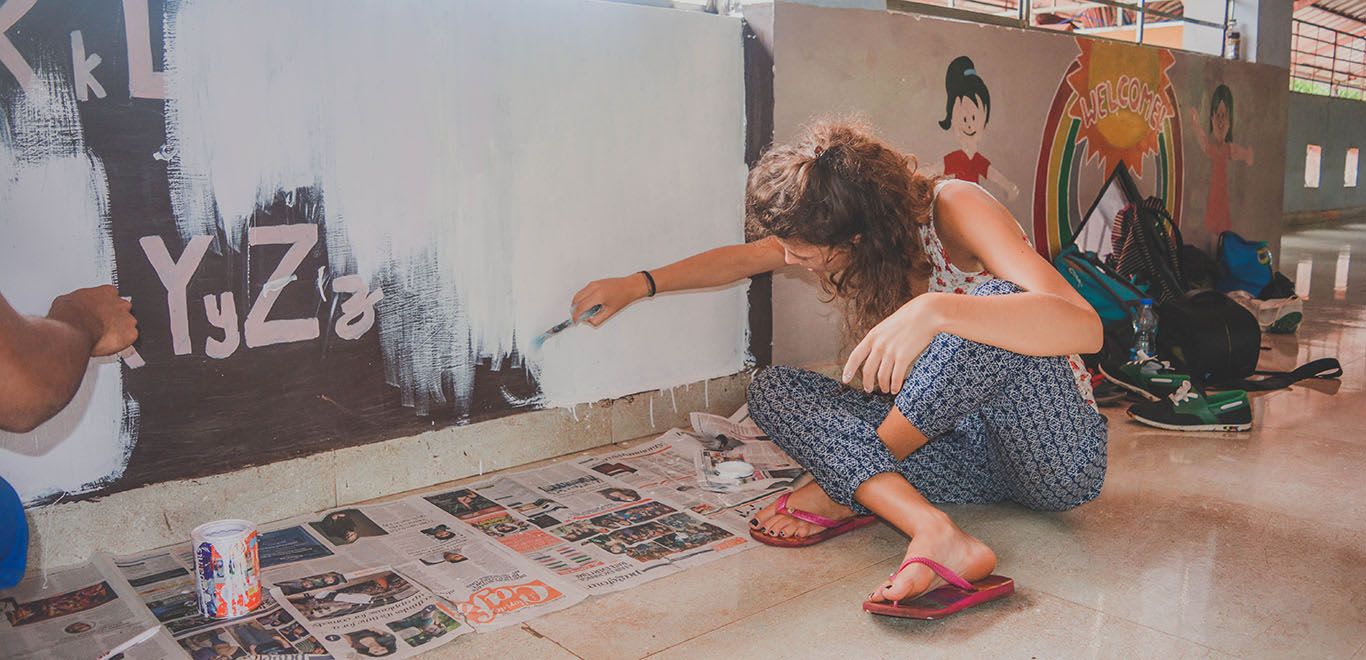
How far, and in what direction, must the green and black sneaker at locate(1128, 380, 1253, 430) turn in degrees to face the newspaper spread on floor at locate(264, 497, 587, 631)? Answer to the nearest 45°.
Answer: approximately 45° to its left

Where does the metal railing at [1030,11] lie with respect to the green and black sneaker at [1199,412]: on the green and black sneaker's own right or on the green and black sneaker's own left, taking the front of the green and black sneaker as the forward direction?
on the green and black sneaker's own right

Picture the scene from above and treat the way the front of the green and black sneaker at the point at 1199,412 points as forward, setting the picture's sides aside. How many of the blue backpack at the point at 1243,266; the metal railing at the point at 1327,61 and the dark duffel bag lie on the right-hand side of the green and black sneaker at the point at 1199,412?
3

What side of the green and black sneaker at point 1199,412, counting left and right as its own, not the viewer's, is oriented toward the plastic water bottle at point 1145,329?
right

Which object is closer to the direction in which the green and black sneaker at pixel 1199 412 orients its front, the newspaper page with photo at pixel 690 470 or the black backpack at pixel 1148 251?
the newspaper page with photo

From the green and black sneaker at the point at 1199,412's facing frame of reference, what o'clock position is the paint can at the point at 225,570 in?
The paint can is roughly at 10 o'clock from the green and black sneaker.

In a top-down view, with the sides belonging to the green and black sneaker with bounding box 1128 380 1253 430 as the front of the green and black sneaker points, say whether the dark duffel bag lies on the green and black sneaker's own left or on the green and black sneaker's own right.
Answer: on the green and black sneaker's own right

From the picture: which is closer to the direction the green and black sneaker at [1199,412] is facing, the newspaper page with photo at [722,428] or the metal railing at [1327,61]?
the newspaper page with photo

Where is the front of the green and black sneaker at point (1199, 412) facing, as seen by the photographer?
facing to the left of the viewer
